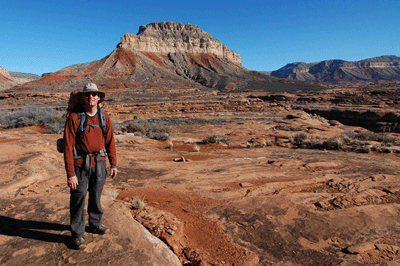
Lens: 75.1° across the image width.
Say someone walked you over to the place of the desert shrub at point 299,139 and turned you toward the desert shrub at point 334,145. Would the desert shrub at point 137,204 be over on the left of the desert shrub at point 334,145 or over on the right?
right

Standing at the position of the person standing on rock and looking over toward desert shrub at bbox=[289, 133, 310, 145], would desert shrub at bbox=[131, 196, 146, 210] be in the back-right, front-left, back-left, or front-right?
front-left

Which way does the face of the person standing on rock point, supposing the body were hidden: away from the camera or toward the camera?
toward the camera

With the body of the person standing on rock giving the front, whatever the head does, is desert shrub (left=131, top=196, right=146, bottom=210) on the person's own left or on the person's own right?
on the person's own left

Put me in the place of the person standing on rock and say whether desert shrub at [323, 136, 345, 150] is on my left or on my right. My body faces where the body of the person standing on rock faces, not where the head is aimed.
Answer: on my left

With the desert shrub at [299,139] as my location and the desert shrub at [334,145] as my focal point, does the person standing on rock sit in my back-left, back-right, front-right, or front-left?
front-right

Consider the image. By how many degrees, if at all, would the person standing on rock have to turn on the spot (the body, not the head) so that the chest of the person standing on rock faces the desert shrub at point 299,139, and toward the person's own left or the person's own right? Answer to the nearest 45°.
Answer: approximately 90° to the person's own left

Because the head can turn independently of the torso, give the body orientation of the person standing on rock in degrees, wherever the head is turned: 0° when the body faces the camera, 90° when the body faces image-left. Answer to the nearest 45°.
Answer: approximately 315°
